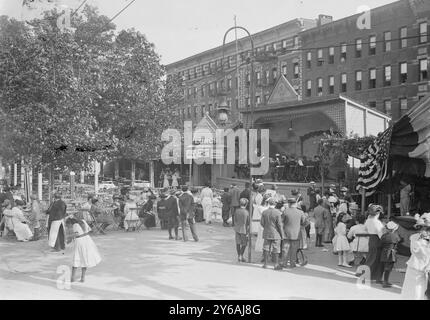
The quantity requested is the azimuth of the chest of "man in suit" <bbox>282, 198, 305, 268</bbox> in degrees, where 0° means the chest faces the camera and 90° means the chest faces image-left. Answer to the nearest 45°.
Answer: approximately 180°

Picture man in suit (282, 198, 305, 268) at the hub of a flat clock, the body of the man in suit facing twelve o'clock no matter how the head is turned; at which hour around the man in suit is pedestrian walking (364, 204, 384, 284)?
The pedestrian walking is roughly at 4 o'clock from the man in suit.

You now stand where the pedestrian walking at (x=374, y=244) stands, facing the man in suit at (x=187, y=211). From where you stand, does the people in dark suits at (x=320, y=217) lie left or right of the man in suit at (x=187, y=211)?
right

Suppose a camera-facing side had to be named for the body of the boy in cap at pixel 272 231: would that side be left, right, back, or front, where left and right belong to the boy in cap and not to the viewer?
back

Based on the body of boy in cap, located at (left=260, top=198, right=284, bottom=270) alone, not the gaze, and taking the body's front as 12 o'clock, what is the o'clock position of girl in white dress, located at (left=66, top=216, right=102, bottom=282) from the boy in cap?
The girl in white dress is roughly at 8 o'clock from the boy in cap.
